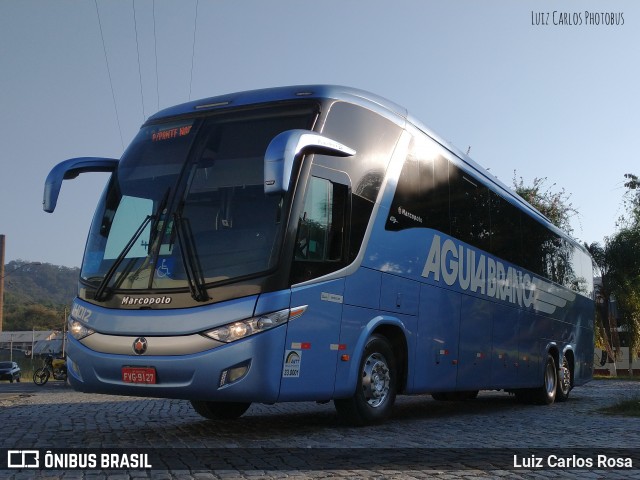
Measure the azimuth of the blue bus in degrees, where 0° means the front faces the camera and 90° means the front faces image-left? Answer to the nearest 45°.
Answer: approximately 45°

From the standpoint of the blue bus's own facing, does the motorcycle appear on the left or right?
on its right
